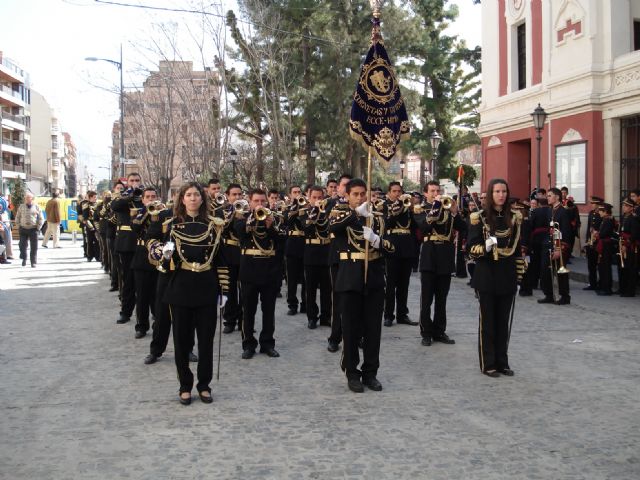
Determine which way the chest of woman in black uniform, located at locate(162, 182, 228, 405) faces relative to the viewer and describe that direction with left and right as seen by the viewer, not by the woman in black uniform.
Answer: facing the viewer

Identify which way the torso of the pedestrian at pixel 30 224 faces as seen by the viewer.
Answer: toward the camera

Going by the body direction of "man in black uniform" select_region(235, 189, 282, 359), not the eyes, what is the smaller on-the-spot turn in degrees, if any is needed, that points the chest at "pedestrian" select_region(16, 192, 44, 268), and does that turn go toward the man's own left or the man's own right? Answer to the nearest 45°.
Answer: approximately 135° to the man's own right

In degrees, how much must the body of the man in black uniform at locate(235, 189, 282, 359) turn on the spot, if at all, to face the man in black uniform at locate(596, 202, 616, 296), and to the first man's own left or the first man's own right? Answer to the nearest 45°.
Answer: approximately 135° to the first man's own left

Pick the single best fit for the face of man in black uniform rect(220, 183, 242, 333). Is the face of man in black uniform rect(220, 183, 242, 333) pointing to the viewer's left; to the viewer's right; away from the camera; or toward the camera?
toward the camera

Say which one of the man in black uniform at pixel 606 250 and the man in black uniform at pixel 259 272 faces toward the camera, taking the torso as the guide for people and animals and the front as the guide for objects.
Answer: the man in black uniform at pixel 259 272

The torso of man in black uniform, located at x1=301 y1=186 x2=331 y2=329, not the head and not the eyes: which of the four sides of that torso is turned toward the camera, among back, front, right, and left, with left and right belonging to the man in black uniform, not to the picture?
front

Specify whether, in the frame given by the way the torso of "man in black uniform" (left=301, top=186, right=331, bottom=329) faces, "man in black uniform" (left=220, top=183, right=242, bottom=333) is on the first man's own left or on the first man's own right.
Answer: on the first man's own right

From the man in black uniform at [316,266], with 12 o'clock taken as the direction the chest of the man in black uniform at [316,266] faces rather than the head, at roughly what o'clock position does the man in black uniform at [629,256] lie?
the man in black uniform at [629,256] is roughly at 8 o'clock from the man in black uniform at [316,266].

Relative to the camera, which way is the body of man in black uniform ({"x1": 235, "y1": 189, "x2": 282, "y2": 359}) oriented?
toward the camera

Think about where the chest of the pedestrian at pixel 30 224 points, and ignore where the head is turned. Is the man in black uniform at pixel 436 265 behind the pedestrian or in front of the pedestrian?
in front

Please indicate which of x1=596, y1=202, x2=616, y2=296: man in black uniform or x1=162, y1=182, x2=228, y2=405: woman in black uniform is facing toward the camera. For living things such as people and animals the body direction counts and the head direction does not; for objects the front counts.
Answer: the woman in black uniform

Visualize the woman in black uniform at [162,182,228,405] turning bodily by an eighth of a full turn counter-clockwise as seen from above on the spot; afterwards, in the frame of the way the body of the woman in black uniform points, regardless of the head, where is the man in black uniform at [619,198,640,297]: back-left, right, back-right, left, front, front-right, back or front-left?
left

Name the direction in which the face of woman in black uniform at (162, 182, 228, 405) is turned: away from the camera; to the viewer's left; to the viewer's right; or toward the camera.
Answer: toward the camera
